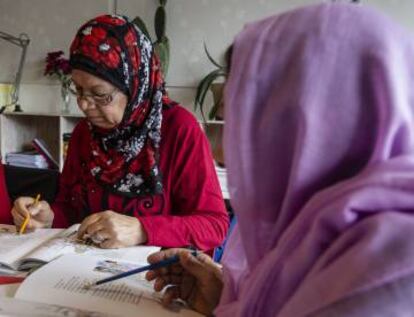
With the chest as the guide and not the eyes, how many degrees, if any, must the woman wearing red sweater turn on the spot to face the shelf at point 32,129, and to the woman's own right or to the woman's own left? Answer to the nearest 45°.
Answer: approximately 135° to the woman's own right

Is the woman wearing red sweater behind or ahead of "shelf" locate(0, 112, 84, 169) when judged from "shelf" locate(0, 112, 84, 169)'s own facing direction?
ahead

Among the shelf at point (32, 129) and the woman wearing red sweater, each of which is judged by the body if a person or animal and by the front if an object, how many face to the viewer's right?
0

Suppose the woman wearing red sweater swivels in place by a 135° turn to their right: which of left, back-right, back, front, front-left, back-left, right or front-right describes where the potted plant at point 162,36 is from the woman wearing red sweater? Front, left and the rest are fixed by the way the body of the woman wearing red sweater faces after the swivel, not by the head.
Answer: front

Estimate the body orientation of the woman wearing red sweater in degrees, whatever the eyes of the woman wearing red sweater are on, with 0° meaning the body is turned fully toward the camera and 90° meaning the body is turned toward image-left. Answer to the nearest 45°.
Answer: approximately 45°

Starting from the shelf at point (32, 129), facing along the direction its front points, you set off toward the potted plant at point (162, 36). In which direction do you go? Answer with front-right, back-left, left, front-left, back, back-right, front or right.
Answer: front-left

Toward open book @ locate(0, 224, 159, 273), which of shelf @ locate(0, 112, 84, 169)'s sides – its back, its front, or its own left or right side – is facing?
front

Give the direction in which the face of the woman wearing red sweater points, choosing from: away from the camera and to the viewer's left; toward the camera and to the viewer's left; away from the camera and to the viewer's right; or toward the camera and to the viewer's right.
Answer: toward the camera and to the viewer's left
